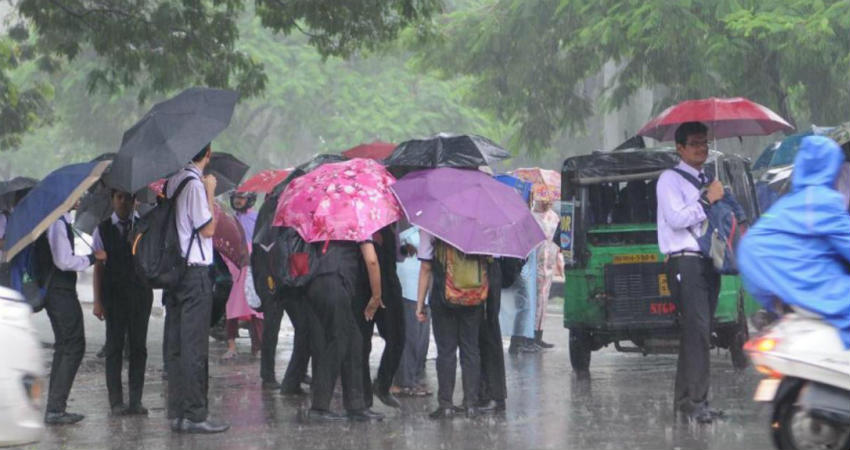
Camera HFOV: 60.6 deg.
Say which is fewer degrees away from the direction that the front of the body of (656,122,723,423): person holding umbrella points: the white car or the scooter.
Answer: the scooter

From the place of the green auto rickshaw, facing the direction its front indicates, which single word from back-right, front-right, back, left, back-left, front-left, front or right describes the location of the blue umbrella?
back-left

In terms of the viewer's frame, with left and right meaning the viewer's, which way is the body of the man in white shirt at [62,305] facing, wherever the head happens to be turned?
facing to the right of the viewer

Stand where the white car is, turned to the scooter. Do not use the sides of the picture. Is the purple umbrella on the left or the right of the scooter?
left

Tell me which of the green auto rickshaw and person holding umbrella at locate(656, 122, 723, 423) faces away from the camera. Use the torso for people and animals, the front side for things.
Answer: the green auto rickshaw

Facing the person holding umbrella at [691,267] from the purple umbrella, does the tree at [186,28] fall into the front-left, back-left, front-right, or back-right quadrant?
back-left

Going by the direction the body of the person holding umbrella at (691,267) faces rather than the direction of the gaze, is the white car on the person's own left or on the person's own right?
on the person's own right

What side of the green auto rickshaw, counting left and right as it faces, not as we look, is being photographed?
back
